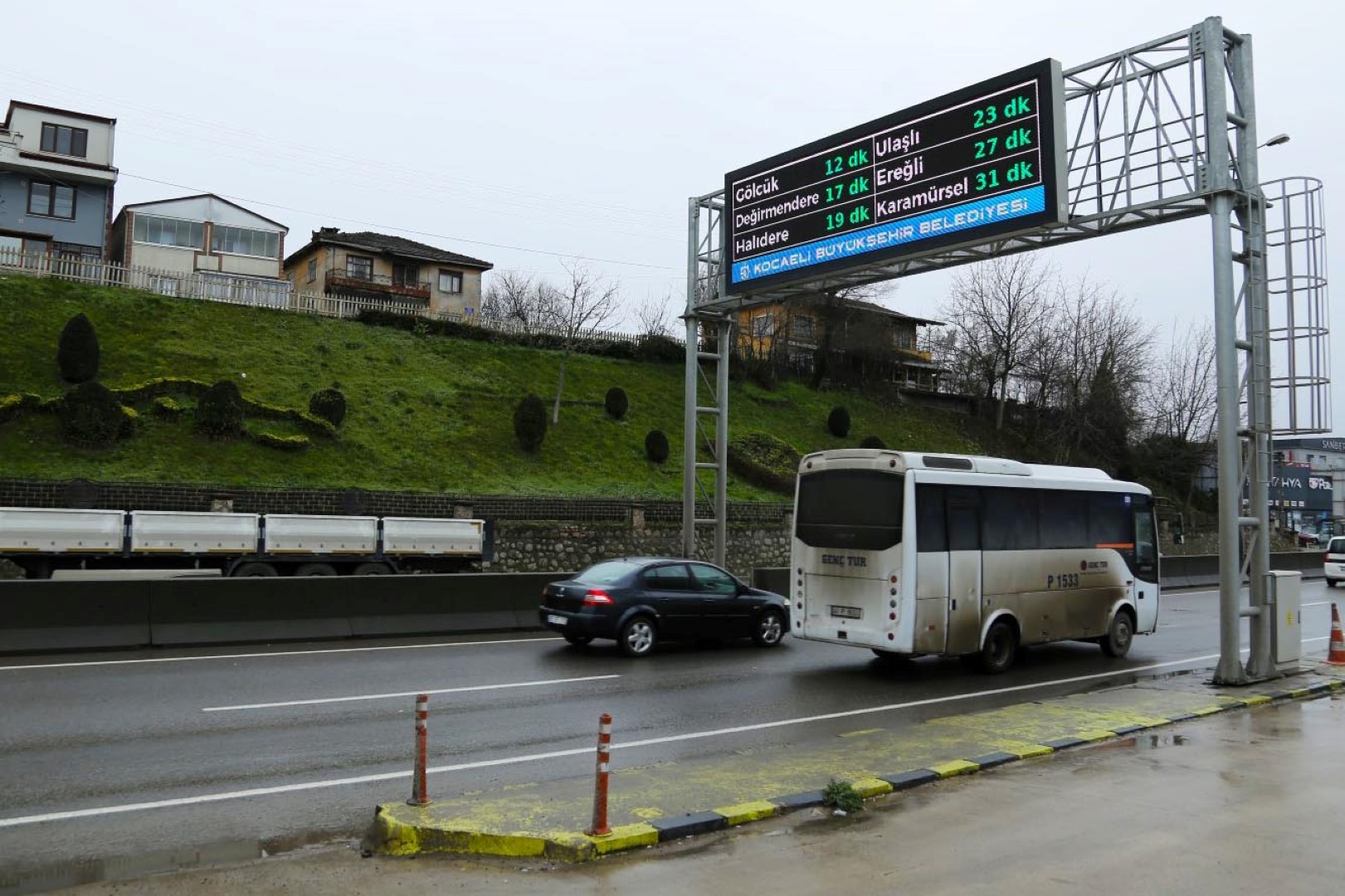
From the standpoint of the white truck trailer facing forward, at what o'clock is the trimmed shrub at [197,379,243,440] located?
The trimmed shrub is roughly at 3 o'clock from the white truck trailer.

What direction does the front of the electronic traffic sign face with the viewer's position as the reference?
facing the viewer and to the left of the viewer

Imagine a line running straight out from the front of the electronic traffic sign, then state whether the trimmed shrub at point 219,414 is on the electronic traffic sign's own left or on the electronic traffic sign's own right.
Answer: on the electronic traffic sign's own right

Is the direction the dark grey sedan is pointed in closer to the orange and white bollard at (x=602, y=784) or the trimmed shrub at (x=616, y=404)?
the trimmed shrub

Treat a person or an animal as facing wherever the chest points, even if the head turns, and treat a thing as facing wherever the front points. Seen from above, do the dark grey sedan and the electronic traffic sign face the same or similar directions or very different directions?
very different directions

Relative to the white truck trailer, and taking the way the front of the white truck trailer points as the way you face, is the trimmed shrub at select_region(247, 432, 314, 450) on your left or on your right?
on your right

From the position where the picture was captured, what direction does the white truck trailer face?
facing to the left of the viewer

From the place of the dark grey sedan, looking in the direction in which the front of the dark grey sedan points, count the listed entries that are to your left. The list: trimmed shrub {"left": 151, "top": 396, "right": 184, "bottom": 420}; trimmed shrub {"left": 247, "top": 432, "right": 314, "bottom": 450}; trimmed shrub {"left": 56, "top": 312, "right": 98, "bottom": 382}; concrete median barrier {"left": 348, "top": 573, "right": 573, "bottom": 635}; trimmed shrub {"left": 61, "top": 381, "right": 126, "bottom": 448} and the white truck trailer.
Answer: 6

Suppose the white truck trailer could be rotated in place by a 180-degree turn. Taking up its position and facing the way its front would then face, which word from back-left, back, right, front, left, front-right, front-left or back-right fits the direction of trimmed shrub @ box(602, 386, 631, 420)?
front-left

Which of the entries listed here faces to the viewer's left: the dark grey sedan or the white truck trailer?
the white truck trailer

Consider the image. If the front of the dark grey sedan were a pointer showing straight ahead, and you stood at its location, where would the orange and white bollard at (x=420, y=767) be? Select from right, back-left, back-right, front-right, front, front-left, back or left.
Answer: back-right

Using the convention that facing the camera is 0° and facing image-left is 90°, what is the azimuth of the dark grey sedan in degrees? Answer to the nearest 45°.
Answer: approximately 225°

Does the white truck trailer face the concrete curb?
no

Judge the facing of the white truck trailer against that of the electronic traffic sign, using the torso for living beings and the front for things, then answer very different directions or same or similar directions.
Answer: same or similar directions

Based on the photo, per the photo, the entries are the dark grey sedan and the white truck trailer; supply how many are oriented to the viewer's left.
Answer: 1

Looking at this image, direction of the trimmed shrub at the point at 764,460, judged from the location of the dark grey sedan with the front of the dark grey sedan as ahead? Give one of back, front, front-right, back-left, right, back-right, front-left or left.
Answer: front-left

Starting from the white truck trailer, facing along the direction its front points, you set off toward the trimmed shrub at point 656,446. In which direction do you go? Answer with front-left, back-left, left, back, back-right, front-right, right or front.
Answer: back-right

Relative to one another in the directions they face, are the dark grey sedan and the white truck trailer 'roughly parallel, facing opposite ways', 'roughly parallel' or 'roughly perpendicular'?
roughly parallel, facing opposite ways

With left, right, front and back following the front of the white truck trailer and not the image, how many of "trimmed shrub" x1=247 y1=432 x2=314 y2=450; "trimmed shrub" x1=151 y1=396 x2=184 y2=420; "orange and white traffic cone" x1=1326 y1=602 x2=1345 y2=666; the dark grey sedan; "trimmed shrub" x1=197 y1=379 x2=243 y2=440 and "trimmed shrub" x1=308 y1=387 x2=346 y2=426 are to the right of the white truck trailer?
4
